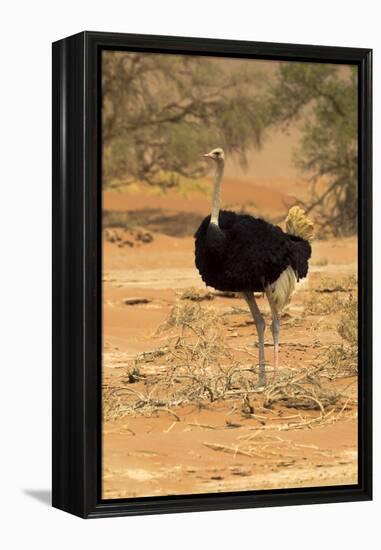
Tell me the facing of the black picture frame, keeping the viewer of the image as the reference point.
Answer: facing the viewer and to the right of the viewer
